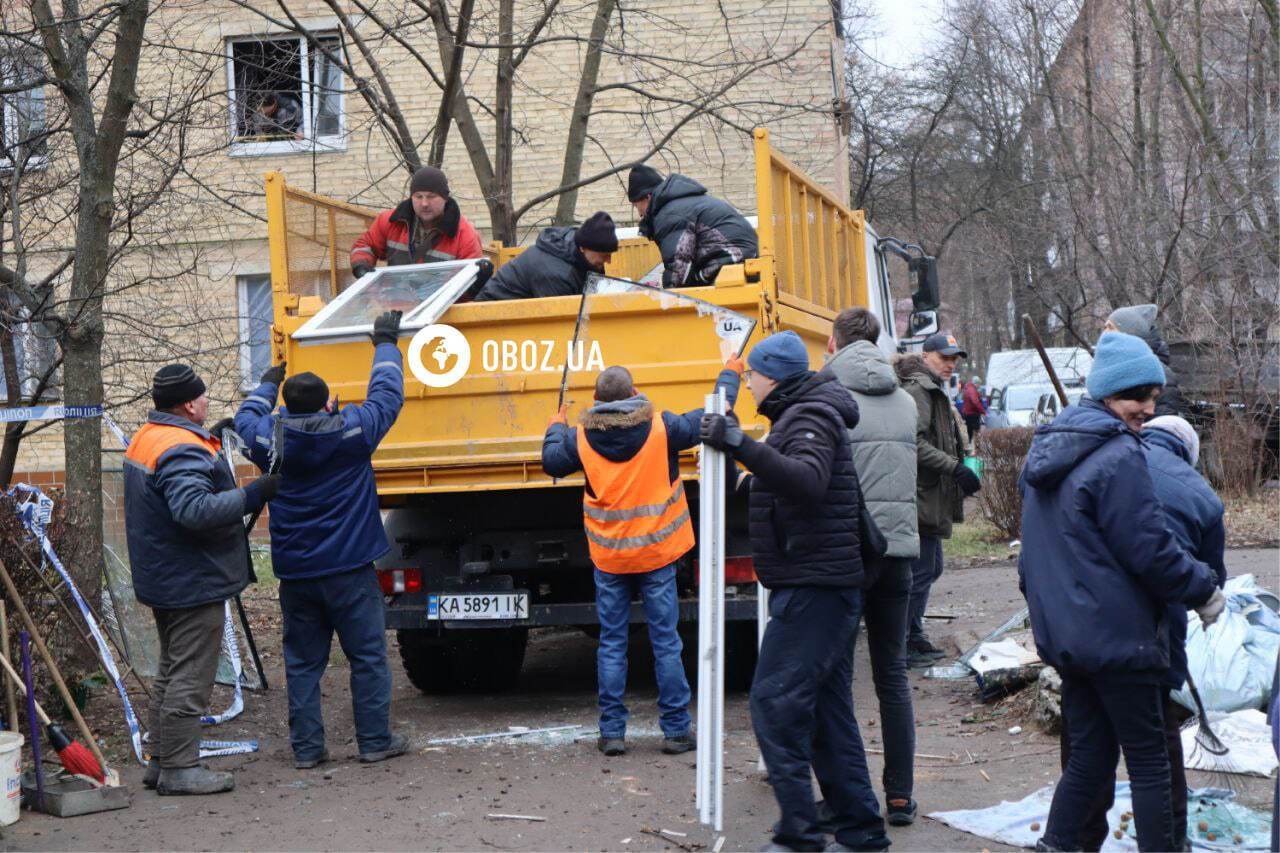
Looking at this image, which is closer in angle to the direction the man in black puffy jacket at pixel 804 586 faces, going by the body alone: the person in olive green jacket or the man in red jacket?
the man in red jacket

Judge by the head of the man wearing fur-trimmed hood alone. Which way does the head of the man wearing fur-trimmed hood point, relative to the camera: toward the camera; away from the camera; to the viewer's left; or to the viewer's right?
away from the camera

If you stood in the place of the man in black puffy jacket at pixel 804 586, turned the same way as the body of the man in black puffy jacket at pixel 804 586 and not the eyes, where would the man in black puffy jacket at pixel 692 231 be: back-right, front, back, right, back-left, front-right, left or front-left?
right

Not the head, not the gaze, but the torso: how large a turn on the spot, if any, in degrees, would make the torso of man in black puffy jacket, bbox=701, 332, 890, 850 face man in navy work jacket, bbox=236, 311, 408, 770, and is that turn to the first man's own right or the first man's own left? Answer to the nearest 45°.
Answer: approximately 45° to the first man's own right

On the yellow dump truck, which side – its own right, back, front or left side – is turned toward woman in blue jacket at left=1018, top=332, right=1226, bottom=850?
back

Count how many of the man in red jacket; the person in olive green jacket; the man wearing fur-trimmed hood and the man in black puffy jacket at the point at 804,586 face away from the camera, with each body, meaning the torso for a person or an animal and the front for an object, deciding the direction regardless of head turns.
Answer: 1

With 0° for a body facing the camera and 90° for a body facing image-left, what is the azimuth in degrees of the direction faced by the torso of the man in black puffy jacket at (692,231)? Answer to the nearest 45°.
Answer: approximately 90°

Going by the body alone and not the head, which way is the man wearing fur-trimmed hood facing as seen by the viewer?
away from the camera

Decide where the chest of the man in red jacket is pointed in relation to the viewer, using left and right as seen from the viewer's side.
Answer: facing the viewer

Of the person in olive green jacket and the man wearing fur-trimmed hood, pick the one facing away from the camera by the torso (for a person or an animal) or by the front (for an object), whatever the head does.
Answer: the man wearing fur-trimmed hood

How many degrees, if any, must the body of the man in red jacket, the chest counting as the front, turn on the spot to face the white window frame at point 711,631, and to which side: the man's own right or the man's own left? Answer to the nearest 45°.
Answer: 0° — they already face it

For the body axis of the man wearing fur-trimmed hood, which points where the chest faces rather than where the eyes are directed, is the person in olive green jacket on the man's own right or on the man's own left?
on the man's own right

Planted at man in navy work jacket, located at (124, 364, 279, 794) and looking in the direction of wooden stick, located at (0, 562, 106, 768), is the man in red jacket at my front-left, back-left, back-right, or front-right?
back-right

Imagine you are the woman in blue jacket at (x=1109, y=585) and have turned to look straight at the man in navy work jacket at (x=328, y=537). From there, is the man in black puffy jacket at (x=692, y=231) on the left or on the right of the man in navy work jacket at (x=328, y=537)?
right

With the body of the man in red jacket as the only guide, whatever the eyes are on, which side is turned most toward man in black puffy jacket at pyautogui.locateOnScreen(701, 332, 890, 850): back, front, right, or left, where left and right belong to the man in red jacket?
front
